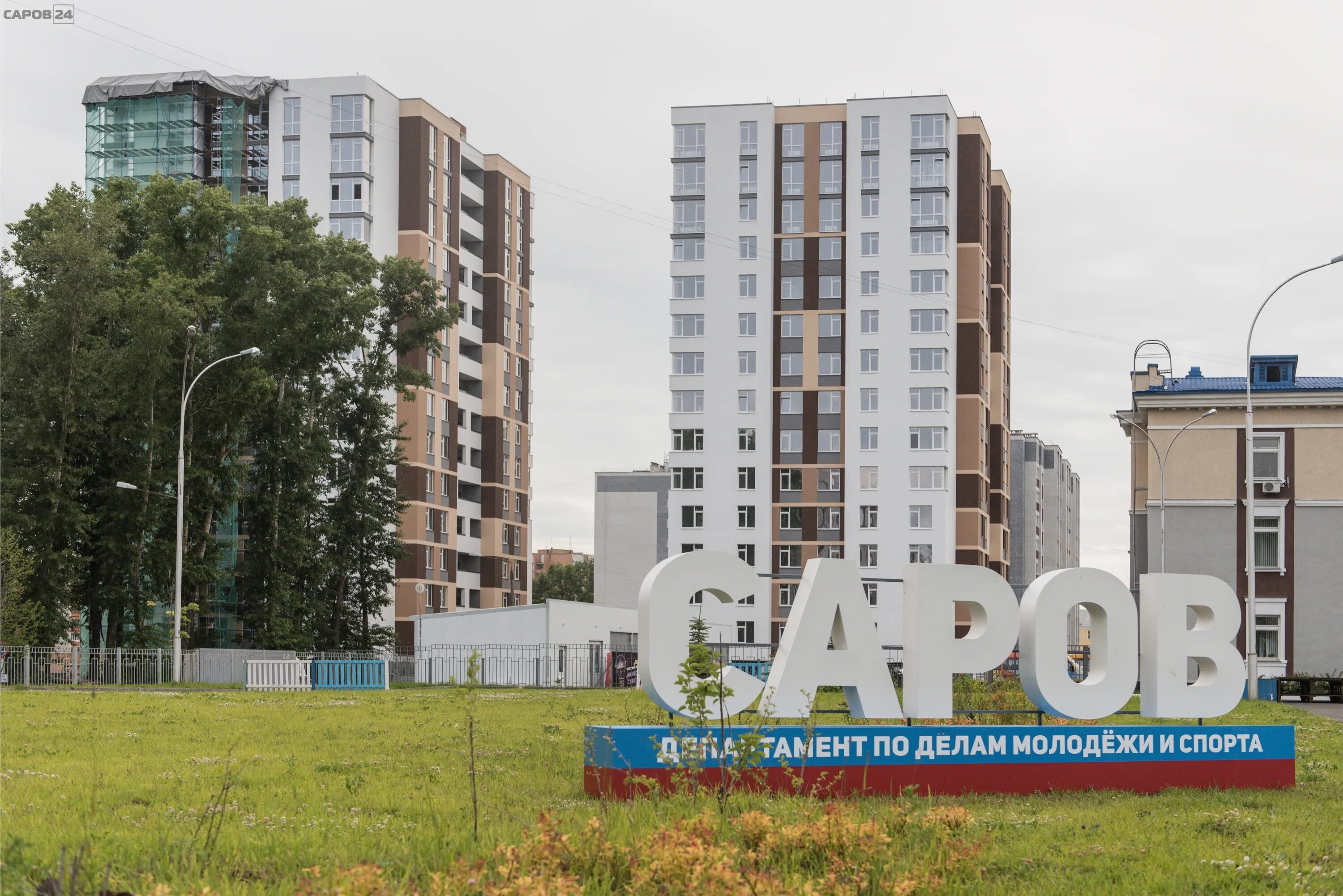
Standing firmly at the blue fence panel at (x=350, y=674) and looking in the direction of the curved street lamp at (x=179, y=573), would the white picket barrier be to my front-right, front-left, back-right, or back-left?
front-left

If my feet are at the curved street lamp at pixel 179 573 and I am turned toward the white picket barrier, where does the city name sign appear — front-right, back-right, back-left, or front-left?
front-right

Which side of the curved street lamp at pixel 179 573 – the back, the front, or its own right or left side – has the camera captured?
right

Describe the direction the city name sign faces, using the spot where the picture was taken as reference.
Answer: facing the viewer and to the right of the viewer

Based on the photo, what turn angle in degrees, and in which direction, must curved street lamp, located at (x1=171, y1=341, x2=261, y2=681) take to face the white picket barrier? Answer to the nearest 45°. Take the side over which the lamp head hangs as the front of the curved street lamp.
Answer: approximately 45° to its right

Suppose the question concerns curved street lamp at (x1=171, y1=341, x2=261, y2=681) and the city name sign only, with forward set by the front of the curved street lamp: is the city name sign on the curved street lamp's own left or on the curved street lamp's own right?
on the curved street lamp's own right

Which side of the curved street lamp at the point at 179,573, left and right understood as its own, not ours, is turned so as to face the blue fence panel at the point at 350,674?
front

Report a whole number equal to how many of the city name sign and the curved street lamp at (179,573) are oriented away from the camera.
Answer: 0
